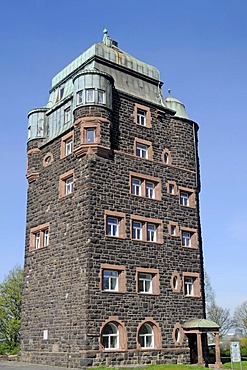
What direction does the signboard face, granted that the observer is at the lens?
facing the viewer

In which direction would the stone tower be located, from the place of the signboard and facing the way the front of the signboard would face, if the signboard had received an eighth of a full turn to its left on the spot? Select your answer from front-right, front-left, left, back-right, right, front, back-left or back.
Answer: back
